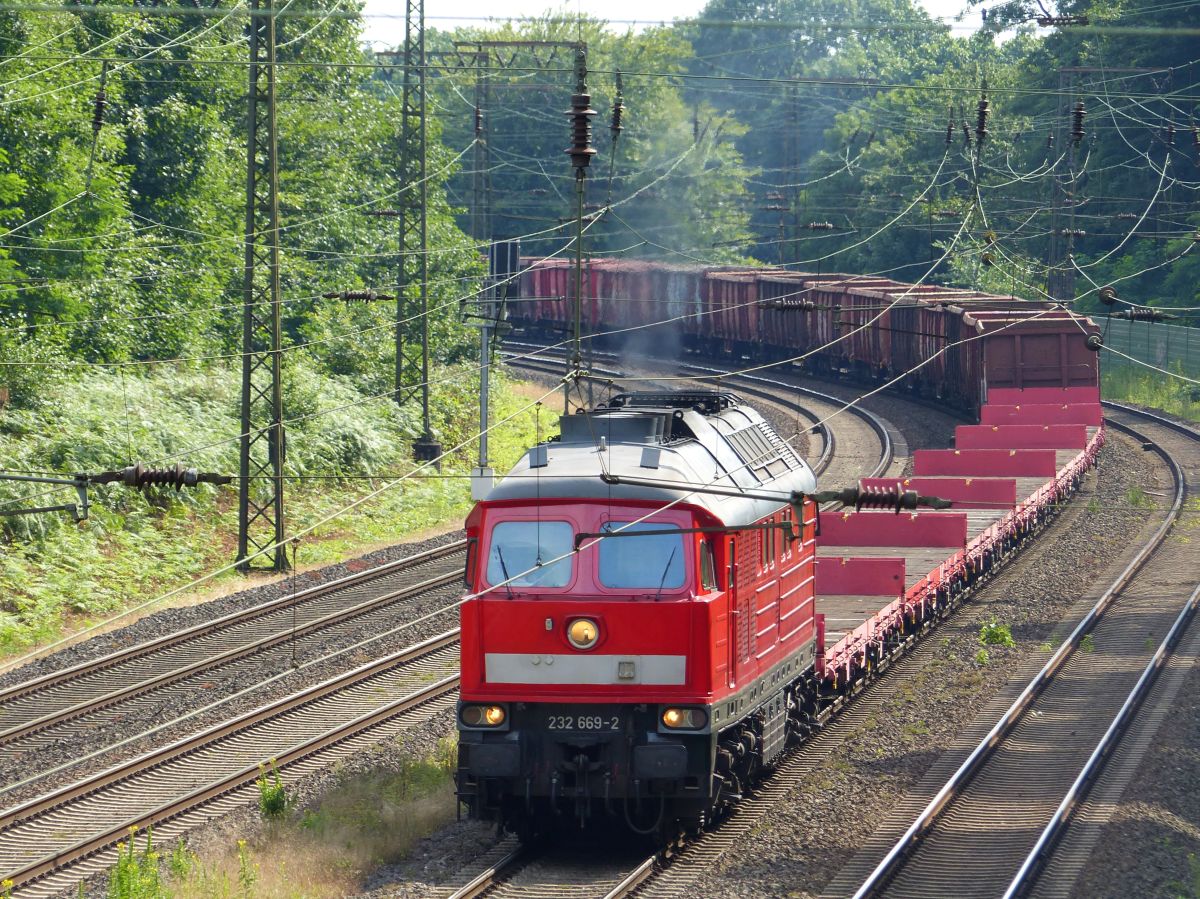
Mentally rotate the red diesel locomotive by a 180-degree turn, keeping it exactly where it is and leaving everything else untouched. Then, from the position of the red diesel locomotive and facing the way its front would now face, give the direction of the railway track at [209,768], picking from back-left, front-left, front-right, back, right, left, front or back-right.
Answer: front-left

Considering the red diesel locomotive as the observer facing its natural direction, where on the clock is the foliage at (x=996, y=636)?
The foliage is roughly at 7 o'clock from the red diesel locomotive.

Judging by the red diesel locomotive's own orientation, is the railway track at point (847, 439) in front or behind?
behind

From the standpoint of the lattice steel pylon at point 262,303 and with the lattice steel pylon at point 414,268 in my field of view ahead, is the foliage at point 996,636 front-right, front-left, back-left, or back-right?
back-right

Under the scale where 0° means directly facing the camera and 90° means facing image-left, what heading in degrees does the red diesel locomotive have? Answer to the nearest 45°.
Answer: approximately 0°

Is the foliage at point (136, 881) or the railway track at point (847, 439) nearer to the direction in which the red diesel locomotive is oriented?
the foliage

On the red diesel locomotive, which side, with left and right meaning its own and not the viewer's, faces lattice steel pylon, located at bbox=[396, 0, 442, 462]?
back

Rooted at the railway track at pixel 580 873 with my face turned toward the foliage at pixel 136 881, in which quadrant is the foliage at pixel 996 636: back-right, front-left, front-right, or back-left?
back-right

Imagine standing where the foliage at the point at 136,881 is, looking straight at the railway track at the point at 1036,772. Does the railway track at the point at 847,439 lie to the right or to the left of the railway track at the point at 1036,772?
left
